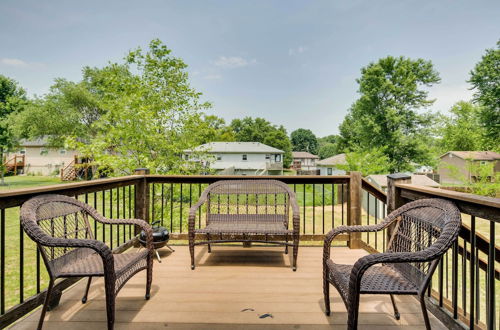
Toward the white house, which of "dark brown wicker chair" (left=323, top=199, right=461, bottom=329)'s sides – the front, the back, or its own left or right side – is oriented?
right

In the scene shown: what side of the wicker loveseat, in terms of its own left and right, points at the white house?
back

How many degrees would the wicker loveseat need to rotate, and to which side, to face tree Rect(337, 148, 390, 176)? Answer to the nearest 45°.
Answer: approximately 135° to its left

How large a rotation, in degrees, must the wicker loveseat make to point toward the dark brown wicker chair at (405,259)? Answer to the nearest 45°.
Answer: approximately 45° to its left

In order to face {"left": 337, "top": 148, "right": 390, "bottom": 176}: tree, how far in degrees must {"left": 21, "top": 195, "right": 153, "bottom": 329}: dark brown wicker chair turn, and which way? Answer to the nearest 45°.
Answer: approximately 90° to its left

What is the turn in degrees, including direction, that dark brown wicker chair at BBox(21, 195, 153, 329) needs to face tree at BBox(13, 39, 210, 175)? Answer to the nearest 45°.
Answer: approximately 135° to its left

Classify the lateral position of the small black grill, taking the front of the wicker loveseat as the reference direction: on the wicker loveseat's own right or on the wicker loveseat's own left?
on the wicker loveseat's own right
